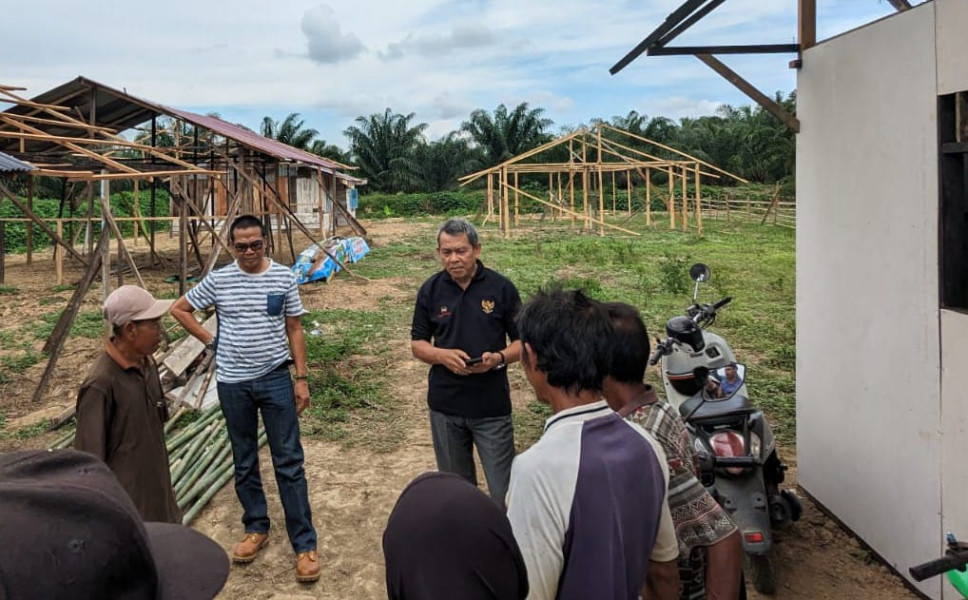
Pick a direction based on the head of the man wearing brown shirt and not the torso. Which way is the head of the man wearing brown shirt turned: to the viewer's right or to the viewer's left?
to the viewer's right

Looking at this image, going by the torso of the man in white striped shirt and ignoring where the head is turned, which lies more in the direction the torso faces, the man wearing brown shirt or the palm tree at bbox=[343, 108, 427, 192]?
the man wearing brown shirt

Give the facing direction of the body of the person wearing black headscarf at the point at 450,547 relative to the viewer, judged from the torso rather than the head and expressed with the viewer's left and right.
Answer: facing away from the viewer

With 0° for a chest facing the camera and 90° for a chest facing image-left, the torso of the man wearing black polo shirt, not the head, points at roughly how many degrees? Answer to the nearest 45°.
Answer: approximately 0°

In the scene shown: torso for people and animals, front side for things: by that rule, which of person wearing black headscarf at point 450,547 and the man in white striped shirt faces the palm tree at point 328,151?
the person wearing black headscarf

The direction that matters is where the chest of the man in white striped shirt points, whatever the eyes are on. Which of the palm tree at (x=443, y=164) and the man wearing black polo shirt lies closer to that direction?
the man wearing black polo shirt
